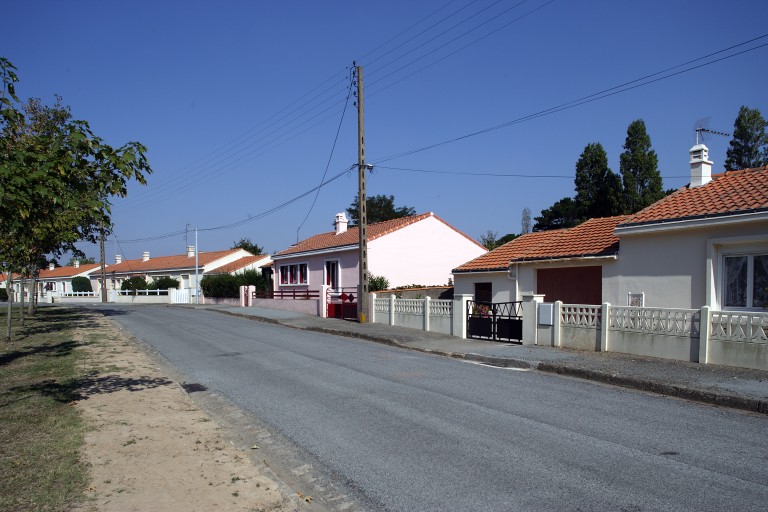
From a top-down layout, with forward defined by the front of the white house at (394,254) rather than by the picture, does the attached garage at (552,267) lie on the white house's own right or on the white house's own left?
on the white house's own left

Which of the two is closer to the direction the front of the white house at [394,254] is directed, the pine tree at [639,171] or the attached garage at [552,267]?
the attached garage

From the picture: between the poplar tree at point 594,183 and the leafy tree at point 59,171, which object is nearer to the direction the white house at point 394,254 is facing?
the leafy tree

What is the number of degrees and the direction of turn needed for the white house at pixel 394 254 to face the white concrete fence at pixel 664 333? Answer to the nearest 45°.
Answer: approximately 45° to its left

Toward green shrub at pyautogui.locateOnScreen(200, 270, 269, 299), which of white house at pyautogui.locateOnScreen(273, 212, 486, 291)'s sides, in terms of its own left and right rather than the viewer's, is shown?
right

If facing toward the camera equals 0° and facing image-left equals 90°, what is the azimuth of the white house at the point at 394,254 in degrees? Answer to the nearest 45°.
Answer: approximately 45°

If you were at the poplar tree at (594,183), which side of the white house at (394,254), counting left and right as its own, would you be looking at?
back

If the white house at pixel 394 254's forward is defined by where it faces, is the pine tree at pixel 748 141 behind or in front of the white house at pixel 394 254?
behind
